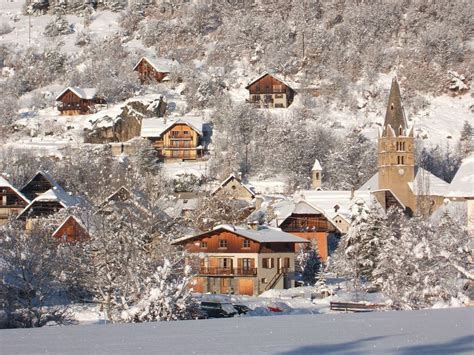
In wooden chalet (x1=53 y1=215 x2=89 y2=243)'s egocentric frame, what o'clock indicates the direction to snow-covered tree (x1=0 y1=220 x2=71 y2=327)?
The snow-covered tree is roughly at 12 o'clock from the wooden chalet.

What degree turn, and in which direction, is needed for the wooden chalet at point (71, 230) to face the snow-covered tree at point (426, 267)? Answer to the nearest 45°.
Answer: approximately 45° to its left

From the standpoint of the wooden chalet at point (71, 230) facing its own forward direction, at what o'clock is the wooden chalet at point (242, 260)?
the wooden chalet at point (242, 260) is roughly at 10 o'clock from the wooden chalet at point (71, 230).

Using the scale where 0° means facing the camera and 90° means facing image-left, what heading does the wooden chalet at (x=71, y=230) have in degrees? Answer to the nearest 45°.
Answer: approximately 0°

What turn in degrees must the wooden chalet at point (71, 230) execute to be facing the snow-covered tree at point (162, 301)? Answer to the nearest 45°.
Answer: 0° — it already faces it

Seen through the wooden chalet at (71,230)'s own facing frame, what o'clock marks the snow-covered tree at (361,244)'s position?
The snow-covered tree is roughly at 10 o'clock from the wooden chalet.
